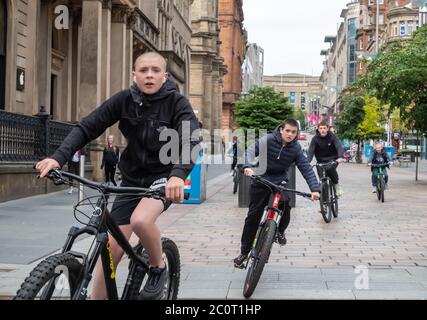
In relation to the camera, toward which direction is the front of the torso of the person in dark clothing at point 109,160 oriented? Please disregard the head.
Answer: toward the camera

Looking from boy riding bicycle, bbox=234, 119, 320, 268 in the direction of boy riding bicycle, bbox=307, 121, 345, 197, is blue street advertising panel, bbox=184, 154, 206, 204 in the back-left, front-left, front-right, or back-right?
front-left

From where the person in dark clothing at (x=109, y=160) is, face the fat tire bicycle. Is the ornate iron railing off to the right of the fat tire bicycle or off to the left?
right

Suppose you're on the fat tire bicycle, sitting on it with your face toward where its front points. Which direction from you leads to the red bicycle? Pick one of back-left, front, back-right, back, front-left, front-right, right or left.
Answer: back

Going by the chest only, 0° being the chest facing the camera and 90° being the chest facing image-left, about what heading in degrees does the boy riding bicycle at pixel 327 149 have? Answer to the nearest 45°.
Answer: approximately 0°

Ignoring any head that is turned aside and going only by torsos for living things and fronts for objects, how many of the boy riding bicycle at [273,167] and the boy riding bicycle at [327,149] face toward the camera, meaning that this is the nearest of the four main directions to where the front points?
2

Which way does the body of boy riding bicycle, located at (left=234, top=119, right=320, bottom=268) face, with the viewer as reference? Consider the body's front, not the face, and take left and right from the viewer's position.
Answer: facing the viewer

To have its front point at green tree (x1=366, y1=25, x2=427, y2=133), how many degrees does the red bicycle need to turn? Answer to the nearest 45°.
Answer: approximately 180°

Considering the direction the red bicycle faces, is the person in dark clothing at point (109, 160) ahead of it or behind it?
behind

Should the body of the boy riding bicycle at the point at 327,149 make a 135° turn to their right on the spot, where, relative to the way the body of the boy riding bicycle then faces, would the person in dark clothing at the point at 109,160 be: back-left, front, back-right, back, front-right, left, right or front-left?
front

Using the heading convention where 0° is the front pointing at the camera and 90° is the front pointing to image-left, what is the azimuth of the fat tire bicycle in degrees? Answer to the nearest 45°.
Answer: approximately 45°

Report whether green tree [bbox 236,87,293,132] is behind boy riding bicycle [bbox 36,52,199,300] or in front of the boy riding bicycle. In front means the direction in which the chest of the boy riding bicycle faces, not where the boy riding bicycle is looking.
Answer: behind

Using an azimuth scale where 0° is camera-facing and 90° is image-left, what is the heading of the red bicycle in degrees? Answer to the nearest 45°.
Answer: approximately 0°
